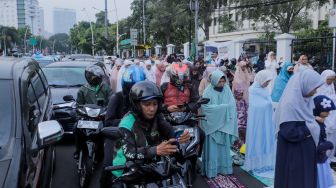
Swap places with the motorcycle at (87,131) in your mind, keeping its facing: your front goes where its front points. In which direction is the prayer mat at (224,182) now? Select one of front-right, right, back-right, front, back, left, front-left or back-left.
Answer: left

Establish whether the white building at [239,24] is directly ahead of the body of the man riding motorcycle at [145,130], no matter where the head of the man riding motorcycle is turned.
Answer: no

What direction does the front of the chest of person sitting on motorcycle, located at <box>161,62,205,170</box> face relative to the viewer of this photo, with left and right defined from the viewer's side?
facing the viewer

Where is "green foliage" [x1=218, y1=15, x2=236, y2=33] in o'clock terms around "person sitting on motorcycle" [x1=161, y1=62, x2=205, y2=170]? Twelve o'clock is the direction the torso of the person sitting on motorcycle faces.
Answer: The green foliage is roughly at 6 o'clock from the person sitting on motorcycle.

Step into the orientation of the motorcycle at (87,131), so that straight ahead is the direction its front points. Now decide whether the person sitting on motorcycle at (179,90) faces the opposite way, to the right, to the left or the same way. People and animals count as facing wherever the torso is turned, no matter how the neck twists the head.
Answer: the same way

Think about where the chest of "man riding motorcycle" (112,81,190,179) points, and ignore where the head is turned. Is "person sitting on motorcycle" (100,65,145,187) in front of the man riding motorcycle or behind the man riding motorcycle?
behind

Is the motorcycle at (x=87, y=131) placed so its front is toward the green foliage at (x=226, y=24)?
no

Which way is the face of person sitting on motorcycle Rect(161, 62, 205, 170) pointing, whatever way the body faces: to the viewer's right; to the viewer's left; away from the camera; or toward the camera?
toward the camera

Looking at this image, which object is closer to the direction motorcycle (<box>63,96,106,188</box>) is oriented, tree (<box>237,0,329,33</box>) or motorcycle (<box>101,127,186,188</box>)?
the motorcycle

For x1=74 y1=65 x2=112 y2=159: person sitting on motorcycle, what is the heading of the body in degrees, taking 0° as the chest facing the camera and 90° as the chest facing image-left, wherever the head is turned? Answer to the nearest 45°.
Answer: approximately 0°

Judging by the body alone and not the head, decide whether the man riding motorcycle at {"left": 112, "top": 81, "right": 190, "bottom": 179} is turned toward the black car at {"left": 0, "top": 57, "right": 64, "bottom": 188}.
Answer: no

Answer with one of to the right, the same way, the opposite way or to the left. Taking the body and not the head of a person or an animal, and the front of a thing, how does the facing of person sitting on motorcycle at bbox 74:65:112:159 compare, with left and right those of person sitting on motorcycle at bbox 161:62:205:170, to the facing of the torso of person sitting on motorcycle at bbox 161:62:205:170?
the same way

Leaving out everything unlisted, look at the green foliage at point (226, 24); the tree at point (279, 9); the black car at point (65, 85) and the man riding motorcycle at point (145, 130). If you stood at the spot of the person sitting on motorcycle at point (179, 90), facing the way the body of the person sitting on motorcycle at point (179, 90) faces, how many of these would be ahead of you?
1

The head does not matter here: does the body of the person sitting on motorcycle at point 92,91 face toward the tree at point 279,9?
no
